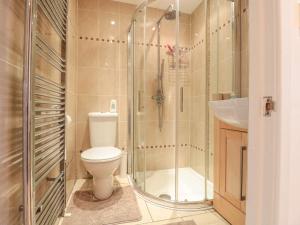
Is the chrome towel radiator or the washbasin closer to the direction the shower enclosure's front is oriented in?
the chrome towel radiator

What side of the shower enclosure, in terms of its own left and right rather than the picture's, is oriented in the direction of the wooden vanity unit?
left

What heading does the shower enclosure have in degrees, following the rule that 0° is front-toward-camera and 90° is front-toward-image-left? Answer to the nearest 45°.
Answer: approximately 45°

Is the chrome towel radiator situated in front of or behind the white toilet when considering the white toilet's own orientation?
in front

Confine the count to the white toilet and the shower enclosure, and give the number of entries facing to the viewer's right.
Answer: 0

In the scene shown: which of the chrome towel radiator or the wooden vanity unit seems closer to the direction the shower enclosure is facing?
the chrome towel radiator

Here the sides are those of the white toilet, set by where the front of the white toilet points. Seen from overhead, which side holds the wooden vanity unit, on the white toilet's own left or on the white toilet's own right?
on the white toilet's own left

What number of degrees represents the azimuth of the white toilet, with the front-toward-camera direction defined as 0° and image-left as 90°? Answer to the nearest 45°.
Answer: approximately 0°
